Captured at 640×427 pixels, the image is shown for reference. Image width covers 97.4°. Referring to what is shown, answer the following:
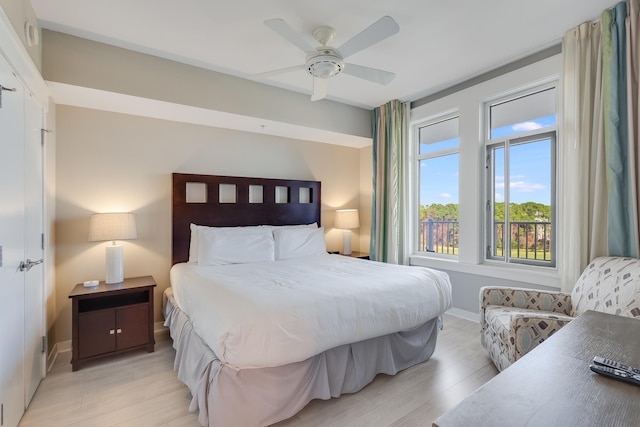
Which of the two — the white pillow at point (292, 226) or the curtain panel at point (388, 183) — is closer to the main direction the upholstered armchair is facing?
the white pillow

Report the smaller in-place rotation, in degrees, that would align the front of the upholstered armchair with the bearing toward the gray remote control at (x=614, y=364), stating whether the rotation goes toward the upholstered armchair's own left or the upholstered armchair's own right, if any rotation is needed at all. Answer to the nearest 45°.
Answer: approximately 45° to the upholstered armchair's own left

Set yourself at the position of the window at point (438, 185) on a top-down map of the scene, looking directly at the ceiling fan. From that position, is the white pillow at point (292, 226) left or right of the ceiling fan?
right

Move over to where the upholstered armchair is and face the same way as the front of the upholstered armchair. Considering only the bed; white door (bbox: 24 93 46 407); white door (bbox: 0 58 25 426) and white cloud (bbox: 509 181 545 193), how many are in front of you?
3

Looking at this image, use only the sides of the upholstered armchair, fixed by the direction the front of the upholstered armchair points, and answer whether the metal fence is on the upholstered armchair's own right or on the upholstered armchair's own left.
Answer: on the upholstered armchair's own right

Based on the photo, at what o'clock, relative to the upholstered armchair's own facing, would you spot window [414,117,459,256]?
The window is roughly at 3 o'clock from the upholstered armchair.

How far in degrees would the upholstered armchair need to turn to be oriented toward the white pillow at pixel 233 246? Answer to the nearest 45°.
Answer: approximately 45° to its right

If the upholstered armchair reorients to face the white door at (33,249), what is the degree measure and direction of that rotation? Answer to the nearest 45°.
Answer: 0° — it already faces it

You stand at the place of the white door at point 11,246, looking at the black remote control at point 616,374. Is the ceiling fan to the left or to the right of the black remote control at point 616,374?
left

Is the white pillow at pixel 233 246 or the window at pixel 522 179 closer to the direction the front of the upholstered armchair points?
the white pillow

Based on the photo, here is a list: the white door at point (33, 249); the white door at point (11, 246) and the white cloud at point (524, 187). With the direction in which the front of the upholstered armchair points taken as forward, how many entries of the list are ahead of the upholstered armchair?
2

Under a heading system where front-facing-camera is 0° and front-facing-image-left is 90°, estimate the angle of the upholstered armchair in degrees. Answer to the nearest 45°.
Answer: approximately 45°
